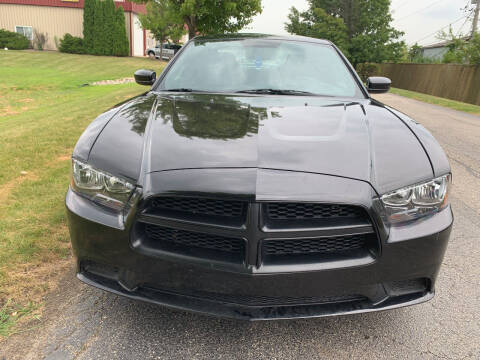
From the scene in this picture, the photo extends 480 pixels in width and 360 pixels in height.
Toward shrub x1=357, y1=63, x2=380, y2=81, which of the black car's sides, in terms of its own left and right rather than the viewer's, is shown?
back

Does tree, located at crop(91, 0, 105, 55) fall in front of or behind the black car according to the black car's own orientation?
behind

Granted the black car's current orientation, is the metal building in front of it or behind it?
behind

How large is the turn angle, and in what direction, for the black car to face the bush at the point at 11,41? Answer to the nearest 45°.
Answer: approximately 135° to its right

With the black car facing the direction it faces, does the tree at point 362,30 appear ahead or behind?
behind

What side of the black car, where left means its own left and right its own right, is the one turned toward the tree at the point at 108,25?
back

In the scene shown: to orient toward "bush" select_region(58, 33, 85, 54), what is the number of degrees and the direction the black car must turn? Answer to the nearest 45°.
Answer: approximately 135° to its right

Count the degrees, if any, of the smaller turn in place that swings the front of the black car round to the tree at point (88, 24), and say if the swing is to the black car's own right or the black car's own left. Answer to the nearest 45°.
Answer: approximately 135° to the black car's own right

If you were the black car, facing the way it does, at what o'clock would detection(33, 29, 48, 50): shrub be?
The shrub is roughly at 5 o'clock from the black car.

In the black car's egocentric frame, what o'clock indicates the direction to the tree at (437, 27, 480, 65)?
The tree is roughly at 7 o'clock from the black car.
